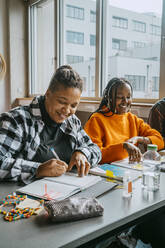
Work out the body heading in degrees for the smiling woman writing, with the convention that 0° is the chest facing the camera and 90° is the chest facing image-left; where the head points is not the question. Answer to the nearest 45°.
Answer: approximately 315°

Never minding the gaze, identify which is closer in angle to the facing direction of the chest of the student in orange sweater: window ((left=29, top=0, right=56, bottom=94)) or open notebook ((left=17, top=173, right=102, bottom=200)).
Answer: the open notebook

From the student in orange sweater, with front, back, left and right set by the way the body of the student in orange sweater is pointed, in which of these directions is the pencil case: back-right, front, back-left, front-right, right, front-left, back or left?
front-right

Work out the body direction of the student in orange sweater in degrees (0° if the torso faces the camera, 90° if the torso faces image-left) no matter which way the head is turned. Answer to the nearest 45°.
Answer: approximately 315°

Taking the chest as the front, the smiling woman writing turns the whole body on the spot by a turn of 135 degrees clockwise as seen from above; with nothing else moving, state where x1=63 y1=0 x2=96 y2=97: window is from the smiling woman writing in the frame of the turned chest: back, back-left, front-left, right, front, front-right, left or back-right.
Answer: right

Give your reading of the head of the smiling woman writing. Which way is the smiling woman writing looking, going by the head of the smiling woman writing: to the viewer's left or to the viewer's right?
to the viewer's right

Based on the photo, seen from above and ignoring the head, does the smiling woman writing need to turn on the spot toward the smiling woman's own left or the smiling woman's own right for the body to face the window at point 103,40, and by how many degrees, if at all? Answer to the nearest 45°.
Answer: approximately 135° to the smiling woman's own left

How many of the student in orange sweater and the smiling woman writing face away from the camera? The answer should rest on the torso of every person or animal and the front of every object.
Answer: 0
